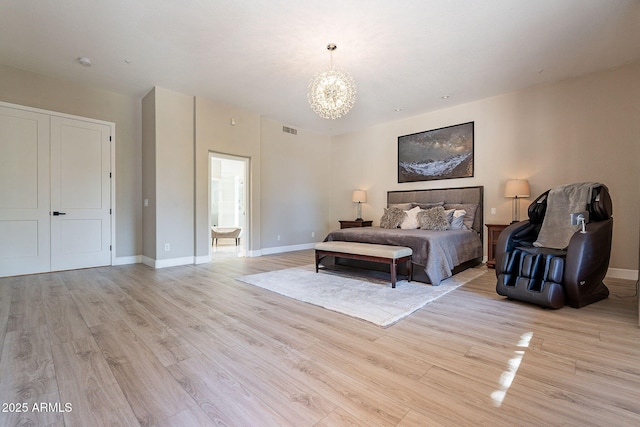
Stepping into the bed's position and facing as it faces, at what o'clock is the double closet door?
The double closet door is roughly at 1 o'clock from the bed.

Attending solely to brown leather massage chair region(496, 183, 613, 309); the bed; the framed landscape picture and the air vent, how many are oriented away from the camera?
0

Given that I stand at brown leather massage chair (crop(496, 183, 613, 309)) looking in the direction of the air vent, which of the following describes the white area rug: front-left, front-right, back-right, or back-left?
front-left

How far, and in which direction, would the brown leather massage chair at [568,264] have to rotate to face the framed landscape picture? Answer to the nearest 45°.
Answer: approximately 90° to its right

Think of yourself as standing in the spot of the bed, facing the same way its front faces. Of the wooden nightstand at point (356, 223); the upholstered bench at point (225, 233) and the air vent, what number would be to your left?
0

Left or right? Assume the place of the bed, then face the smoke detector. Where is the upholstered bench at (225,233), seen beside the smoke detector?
right

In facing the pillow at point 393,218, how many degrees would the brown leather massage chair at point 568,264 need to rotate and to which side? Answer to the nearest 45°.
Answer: approximately 90° to its right

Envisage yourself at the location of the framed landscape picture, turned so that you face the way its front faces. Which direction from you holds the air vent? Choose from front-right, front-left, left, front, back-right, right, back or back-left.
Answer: front-right

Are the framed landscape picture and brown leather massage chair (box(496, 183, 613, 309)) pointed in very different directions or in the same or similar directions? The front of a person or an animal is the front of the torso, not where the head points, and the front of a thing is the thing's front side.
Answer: same or similar directions

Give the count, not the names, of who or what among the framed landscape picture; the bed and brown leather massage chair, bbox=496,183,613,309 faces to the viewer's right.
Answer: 0

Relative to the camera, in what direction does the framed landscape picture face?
facing the viewer and to the left of the viewer

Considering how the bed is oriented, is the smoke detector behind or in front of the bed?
in front

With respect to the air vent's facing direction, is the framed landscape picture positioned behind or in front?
in front

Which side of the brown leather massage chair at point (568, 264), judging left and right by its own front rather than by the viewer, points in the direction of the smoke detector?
front

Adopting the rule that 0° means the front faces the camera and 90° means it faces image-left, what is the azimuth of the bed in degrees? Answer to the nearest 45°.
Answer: approximately 45°
